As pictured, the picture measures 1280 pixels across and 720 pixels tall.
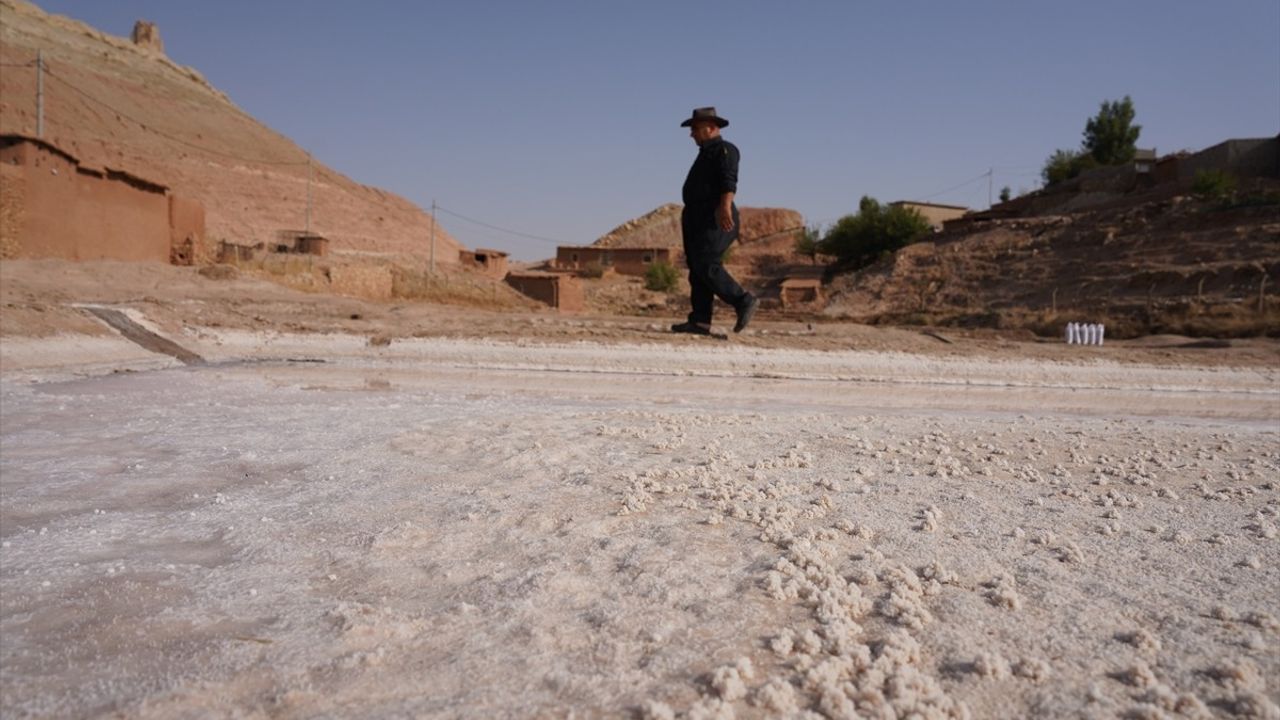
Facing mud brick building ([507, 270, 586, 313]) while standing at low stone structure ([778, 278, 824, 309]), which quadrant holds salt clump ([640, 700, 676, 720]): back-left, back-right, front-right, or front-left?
front-left

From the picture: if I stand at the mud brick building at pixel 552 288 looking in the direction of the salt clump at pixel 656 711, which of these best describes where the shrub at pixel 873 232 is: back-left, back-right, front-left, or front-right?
back-left

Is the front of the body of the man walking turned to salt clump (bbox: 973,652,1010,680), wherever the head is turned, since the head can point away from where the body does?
no
